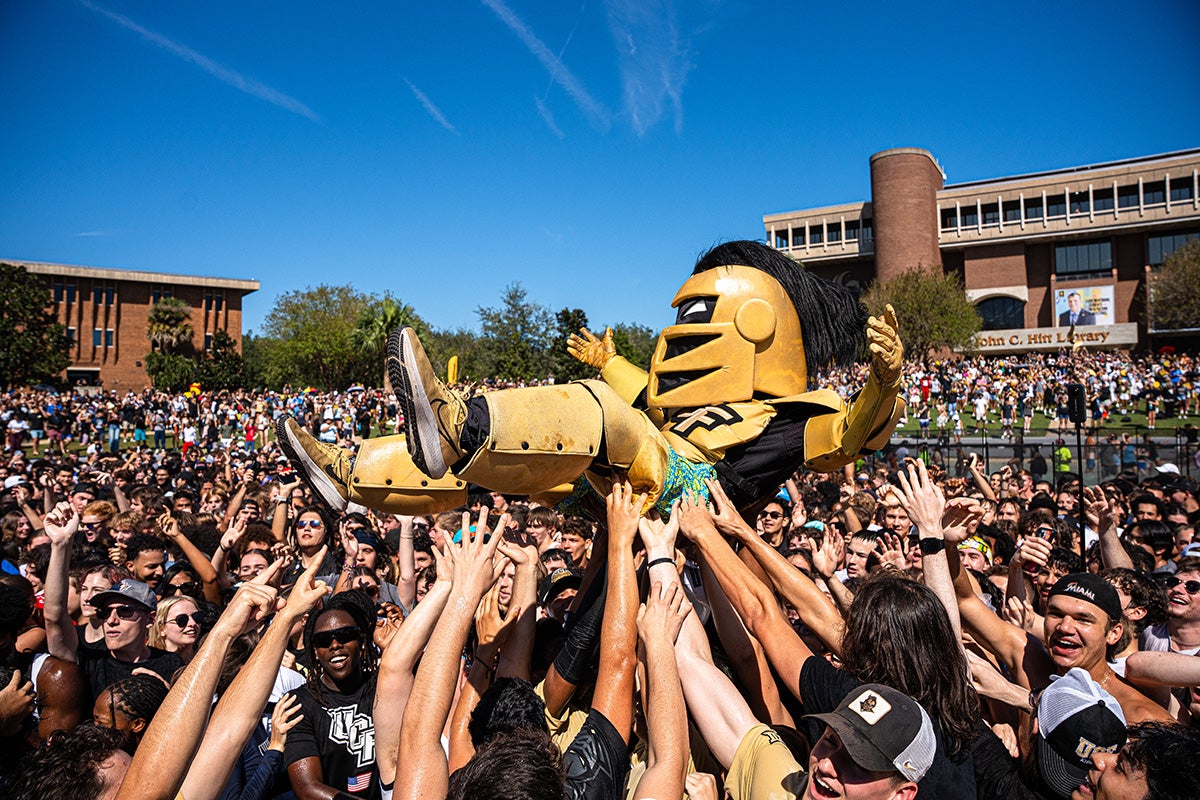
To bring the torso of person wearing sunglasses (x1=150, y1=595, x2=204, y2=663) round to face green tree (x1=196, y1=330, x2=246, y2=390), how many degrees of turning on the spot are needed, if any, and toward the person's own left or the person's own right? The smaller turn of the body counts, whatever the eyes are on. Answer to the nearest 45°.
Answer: approximately 135° to the person's own left

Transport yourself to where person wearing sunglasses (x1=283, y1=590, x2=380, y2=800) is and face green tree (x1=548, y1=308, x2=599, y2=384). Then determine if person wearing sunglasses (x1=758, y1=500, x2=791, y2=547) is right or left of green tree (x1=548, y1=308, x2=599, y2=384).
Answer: right

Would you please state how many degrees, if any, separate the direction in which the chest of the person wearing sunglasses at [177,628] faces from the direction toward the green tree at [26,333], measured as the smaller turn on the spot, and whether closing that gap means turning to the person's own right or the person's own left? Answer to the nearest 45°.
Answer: approximately 135° to the person's own left

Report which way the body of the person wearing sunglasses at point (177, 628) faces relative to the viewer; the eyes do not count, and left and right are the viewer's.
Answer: facing the viewer and to the right of the viewer

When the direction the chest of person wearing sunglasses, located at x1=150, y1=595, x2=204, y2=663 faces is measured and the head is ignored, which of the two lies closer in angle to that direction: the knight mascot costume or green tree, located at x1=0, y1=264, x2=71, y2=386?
the knight mascot costume
